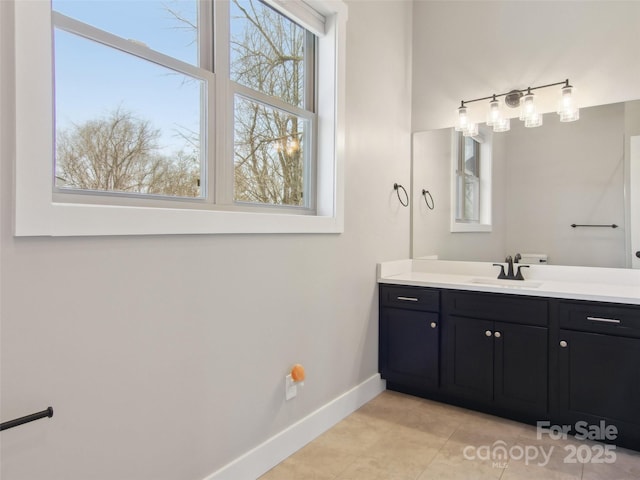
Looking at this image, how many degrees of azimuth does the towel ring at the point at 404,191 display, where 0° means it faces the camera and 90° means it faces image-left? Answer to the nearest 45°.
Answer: approximately 315°

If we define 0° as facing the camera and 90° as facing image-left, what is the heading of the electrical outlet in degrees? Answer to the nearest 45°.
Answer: approximately 315°

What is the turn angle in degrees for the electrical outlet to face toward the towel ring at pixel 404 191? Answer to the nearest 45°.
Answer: approximately 90° to its left
